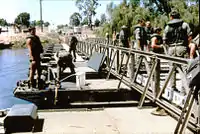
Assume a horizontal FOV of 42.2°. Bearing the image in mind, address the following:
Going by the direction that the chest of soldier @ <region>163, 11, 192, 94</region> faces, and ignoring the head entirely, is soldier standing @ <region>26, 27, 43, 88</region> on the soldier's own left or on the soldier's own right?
on the soldier's own left

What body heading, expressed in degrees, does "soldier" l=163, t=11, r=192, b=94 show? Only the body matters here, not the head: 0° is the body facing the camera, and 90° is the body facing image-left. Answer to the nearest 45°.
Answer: approximately 180°

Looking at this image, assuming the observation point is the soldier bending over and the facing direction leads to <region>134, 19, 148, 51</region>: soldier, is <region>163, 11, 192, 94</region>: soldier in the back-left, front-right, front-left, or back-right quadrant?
front-right

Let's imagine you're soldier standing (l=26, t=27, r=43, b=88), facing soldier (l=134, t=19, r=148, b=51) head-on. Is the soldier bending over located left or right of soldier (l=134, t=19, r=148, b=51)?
left

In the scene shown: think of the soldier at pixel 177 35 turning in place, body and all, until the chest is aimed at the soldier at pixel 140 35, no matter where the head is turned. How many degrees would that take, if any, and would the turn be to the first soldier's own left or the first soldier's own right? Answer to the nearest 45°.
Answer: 0° — they already face them

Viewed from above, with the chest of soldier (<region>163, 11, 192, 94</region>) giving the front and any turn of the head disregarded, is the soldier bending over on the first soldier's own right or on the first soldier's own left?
on the first soldier's own left
